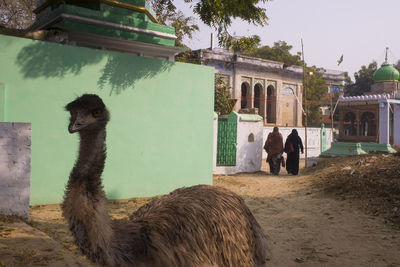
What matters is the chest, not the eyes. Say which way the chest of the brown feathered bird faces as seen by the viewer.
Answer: to the viewer's left

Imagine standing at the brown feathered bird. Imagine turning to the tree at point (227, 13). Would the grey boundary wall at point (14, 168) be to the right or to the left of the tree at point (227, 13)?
left

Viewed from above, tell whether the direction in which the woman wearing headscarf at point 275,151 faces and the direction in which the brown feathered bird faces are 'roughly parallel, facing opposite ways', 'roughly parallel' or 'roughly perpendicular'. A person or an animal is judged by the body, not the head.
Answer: roughly perpendicular
